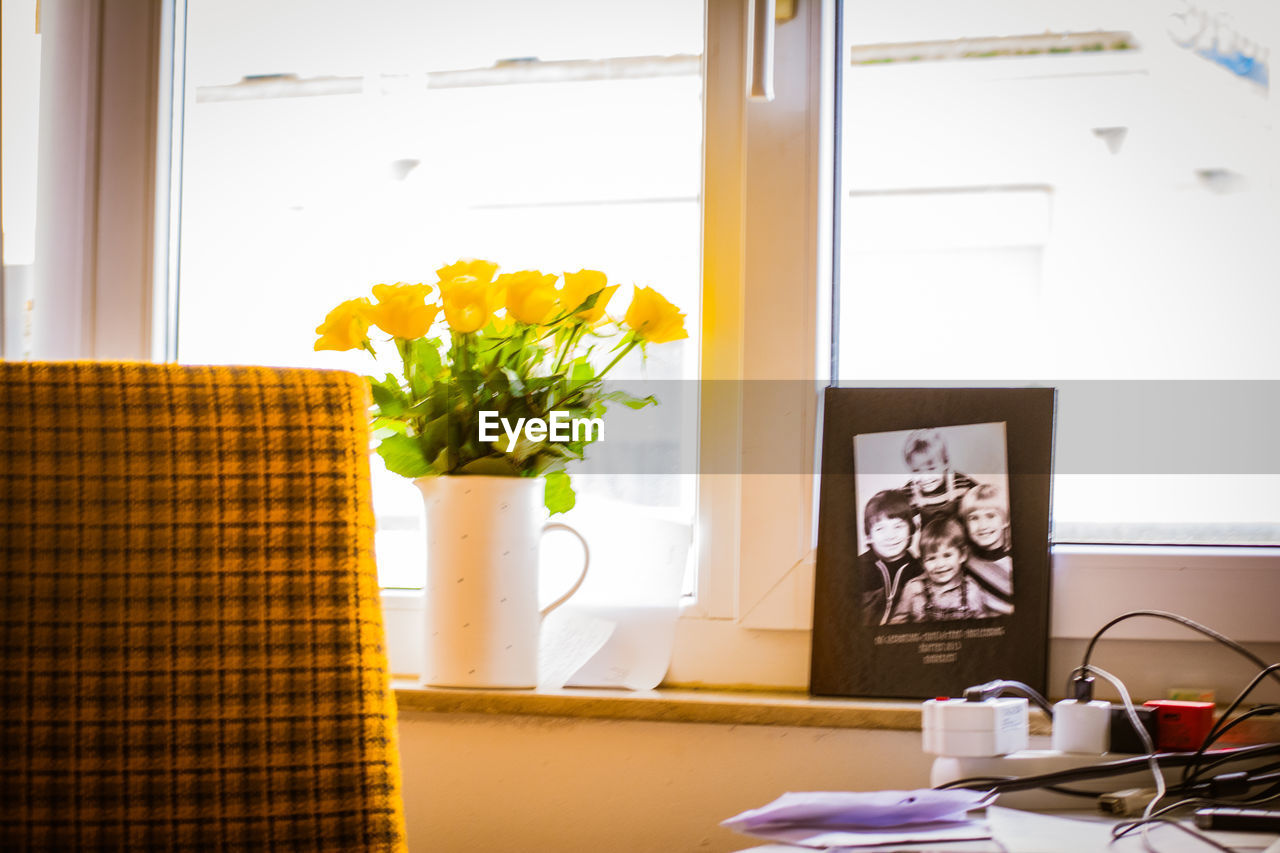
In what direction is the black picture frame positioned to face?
toward the camera

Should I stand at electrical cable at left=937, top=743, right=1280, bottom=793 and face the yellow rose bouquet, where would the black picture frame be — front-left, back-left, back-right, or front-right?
front-right
